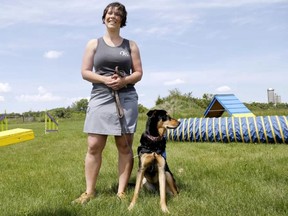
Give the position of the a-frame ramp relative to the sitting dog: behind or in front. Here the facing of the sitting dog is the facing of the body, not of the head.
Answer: behind

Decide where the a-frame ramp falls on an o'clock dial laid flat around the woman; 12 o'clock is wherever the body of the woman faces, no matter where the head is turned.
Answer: The a-frame ramp is roughly at 7 o'clock from the woman.

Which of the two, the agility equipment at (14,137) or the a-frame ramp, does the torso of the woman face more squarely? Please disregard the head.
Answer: the agility equipment

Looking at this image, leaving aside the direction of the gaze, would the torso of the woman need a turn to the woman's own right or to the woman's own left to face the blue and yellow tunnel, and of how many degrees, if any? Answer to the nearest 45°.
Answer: approximately 135° to the woman's own left

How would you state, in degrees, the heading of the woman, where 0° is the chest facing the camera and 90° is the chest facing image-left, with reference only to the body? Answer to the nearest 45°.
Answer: approximately 0°

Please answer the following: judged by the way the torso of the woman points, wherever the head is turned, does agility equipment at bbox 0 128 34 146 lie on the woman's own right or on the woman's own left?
on the woman's own right
